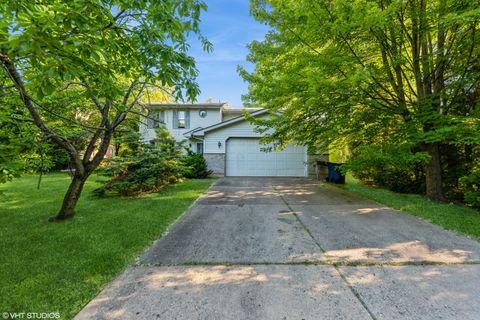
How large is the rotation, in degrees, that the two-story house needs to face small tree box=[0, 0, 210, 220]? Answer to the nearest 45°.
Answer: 0° — it already faces it

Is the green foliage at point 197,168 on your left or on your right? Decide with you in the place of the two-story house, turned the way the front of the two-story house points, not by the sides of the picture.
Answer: on your right

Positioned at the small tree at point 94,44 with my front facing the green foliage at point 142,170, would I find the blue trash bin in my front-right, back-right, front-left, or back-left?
front-right

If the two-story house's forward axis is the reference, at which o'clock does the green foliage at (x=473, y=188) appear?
The green foliage is roughly at 11 o'clock from the two-story house.

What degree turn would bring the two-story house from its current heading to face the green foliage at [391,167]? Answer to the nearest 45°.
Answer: approximately 45° to its left

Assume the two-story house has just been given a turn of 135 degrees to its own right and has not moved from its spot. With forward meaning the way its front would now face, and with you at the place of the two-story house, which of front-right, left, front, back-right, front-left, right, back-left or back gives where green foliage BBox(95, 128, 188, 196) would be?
left

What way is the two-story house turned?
toward the camera

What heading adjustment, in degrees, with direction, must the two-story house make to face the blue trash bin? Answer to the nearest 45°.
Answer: approximately 45° to its left

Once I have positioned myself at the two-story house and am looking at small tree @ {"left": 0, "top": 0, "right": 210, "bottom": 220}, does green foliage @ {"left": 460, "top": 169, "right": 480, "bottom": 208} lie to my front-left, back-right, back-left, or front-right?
front-left
